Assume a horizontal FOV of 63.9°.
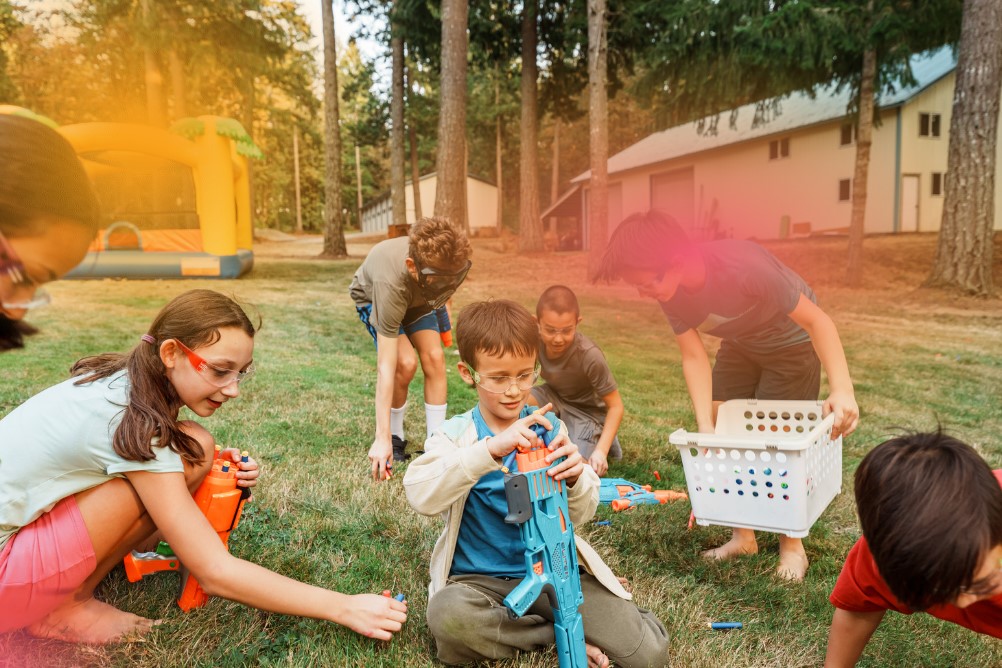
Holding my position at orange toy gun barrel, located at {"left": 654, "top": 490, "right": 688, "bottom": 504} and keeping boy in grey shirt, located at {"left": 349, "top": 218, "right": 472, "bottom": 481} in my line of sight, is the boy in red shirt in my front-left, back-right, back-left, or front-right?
back-left

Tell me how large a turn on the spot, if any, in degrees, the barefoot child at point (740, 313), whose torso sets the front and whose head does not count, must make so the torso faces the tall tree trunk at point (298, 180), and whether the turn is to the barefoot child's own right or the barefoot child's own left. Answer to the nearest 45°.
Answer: approximately 90° to the barefoot child's own right

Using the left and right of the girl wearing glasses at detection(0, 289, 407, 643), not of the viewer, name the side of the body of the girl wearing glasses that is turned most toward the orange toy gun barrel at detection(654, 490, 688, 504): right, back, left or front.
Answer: front

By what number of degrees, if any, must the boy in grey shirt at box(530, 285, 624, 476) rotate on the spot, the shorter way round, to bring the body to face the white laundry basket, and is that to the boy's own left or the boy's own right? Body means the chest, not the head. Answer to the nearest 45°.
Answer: approximately 90° to the boy's own left

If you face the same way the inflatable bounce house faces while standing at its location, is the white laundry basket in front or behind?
in front

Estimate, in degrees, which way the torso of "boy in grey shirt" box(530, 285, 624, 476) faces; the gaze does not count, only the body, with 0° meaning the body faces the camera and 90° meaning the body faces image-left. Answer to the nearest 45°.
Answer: approximately 45°

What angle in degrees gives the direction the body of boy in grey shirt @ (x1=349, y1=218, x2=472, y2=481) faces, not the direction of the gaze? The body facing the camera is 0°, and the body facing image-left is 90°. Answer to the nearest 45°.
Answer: approximately 315°

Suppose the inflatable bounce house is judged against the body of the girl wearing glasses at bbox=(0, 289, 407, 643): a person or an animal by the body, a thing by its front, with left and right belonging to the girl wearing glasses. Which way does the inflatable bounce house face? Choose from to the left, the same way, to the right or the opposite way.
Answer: to the right

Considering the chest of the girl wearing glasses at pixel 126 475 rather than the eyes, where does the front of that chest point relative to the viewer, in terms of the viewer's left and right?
facing to the right of the viewer

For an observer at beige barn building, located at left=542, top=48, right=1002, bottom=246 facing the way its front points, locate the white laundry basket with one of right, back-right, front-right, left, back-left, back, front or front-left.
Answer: front-left
